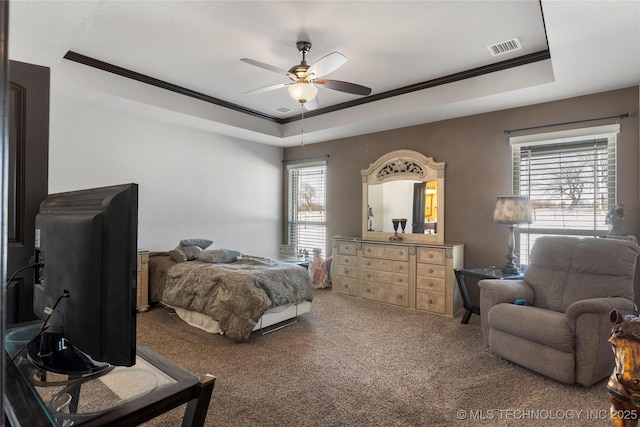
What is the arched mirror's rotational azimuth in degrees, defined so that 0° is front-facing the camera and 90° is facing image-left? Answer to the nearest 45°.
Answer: approximately 45°

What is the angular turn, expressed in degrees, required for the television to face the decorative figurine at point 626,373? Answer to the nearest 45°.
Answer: approximately 45° to its right

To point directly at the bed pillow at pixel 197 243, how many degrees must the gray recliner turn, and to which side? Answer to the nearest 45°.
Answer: approximately 45° to its right

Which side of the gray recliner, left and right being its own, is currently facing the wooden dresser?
right

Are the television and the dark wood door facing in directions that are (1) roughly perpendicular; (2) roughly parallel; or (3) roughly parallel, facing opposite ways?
roughly perpendicular

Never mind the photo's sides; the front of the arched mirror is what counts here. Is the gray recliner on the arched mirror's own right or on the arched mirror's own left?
on the arched mirror's own left

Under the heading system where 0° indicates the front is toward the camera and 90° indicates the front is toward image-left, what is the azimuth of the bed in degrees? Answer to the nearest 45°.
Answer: approximately 315°

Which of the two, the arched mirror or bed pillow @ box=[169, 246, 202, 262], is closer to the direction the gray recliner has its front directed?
the bed pillow

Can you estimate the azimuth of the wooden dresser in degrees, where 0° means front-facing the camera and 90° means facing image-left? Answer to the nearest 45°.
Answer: approximately 45°

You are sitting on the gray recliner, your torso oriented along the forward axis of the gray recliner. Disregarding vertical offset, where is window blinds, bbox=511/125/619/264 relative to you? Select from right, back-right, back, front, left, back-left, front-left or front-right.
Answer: back-right
